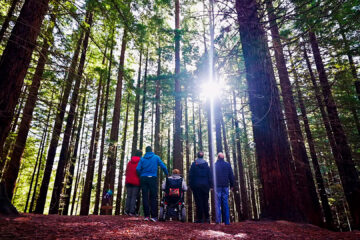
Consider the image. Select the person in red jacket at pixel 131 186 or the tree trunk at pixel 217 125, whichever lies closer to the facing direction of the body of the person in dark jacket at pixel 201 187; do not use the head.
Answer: the tree trunk

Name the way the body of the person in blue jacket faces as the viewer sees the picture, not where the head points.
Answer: away from the camera

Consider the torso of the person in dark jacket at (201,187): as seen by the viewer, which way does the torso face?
away from the camera

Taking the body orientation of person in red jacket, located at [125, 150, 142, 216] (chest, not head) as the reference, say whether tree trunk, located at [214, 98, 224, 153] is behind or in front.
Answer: in front

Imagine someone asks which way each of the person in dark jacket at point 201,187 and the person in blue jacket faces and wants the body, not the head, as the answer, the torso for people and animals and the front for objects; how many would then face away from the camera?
2

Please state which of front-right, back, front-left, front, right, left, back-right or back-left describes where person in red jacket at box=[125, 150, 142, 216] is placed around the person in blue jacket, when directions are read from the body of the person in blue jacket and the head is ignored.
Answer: front-left

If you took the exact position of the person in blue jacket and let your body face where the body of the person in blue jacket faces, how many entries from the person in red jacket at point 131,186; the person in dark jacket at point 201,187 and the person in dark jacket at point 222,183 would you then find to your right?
2

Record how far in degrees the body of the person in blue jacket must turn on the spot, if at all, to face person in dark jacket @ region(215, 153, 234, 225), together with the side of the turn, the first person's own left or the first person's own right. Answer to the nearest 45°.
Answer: approximately 90° to the first person's own right

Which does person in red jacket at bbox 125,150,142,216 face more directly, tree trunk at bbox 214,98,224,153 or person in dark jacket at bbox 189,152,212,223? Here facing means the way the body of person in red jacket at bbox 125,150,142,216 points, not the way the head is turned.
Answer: the tree trunk

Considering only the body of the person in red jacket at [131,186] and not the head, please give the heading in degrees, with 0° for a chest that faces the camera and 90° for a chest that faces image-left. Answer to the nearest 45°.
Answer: approximately 225°

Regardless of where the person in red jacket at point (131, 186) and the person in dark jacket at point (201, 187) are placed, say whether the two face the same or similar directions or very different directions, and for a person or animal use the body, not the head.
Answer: same or similar directions

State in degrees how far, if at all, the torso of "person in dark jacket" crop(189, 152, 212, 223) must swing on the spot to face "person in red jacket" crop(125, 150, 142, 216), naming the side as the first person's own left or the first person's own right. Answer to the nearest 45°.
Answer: approximately 90° to the first person's own left

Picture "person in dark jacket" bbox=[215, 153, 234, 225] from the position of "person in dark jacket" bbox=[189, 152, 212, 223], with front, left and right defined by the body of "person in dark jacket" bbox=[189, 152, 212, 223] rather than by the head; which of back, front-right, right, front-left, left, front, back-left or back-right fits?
right

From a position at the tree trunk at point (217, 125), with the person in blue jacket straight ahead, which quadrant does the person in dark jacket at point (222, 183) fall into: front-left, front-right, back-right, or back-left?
front-left

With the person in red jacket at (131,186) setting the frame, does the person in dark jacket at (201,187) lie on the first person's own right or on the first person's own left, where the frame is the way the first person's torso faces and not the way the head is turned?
on the first person's own right

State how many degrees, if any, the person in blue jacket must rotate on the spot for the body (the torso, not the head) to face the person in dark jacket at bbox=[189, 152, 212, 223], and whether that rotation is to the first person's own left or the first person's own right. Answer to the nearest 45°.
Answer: approximately 90° to the first person's own right

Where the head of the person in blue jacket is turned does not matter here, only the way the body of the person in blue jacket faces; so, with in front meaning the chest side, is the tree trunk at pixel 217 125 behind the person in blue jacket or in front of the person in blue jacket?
in front
